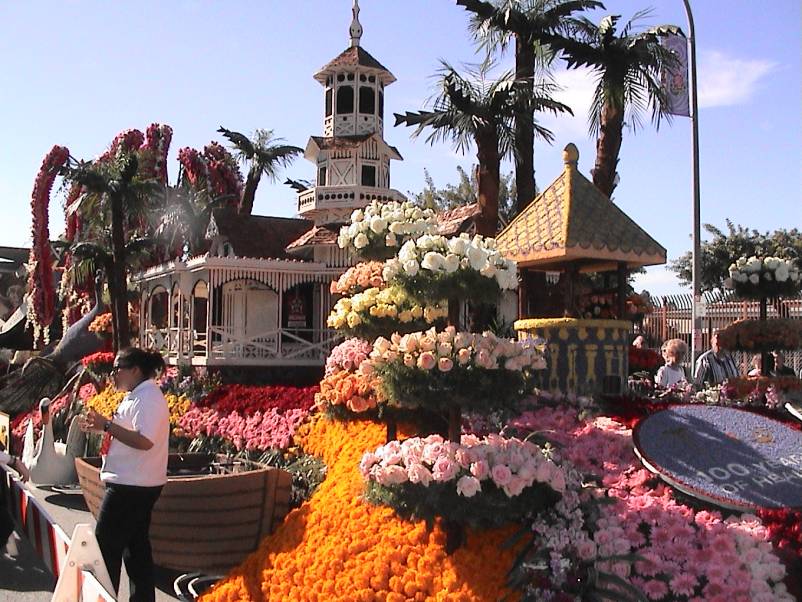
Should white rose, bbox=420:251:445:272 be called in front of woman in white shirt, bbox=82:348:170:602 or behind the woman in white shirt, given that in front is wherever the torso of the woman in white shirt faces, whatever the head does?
behind

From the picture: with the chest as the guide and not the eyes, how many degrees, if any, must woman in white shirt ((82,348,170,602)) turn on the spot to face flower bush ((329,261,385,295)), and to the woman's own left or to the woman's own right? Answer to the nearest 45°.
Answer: approximately 135° to the woman's own right

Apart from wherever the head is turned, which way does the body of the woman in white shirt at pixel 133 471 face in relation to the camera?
to the viewer's left

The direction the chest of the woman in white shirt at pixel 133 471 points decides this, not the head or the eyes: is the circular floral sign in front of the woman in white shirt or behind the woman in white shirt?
behind

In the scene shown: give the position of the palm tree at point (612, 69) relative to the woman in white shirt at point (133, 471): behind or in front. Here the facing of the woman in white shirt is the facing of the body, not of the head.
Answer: behind

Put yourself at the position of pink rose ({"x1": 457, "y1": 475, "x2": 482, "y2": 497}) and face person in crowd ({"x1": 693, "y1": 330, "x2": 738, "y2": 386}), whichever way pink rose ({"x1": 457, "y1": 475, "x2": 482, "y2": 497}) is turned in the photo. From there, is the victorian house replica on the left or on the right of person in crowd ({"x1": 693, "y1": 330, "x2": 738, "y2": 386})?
left

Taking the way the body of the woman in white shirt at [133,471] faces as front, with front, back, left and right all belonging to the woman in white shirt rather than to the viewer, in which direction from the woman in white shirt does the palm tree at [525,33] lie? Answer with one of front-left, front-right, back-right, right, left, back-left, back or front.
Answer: back-right

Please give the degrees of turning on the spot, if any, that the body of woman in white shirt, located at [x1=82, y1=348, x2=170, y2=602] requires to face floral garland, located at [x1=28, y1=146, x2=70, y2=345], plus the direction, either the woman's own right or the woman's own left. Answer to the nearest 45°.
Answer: approximately 90° to the woman's own right
